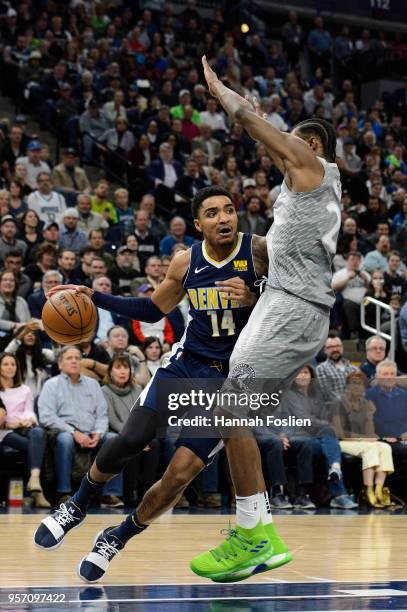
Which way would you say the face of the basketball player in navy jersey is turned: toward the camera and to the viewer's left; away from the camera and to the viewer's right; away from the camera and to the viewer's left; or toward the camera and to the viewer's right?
toward the camera and to the viewer's right

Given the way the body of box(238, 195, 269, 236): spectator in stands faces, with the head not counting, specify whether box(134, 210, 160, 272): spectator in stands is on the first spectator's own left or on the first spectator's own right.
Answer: on the first spectator's own right

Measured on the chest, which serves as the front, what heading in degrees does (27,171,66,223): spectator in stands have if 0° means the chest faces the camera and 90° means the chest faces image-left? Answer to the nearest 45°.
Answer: approximately 0°

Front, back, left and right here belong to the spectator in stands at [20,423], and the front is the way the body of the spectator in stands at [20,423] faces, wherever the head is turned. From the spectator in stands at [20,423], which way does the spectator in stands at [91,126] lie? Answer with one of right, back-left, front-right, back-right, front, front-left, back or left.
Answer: back-left

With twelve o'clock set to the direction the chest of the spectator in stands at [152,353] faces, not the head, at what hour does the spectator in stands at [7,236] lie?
the spectator in stands at [7,236] is roughly at 4 o'clock from the spectator in stands at [152,353].

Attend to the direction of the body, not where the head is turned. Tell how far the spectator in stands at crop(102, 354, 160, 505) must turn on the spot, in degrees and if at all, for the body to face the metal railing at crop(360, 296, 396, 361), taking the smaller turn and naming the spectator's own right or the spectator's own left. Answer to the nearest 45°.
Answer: approximately 135° to the spectator's own left

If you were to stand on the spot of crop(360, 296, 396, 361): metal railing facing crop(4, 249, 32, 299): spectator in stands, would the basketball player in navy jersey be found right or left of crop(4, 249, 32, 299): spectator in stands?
left

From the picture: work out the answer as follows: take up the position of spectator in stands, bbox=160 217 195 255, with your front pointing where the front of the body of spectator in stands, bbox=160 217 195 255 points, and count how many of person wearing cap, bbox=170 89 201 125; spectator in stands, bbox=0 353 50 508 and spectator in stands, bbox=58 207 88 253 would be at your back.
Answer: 1

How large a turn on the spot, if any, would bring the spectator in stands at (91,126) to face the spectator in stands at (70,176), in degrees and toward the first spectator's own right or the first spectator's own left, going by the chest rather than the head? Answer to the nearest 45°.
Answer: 0° — they already face them

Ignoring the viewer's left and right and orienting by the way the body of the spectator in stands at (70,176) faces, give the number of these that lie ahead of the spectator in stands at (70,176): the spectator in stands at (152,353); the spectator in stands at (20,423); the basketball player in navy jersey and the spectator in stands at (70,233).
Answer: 4

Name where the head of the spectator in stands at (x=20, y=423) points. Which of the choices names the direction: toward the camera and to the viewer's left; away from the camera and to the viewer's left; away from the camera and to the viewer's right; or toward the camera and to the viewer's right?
toward the camera and to the viewer's right
